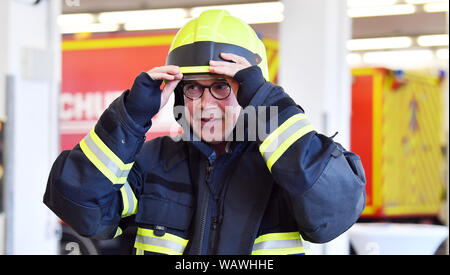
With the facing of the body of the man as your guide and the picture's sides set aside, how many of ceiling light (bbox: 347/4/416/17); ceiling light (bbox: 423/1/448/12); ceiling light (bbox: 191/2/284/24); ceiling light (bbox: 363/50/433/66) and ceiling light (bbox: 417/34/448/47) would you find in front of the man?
0

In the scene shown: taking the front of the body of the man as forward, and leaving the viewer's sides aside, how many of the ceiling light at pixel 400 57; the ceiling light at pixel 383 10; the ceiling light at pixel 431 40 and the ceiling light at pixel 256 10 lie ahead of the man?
0

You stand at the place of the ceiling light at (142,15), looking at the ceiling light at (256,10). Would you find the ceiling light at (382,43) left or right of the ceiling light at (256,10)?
left

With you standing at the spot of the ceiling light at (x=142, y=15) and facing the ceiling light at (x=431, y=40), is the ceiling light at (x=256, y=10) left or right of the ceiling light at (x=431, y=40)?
right

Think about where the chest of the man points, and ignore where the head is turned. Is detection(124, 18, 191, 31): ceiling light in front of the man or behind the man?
behind

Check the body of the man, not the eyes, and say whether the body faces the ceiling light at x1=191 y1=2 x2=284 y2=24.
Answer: no

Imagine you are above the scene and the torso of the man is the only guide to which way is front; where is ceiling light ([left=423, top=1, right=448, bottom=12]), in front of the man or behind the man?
behind

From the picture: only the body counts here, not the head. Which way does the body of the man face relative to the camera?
toward the camera

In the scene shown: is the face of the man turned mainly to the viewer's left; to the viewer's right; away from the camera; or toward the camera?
toward the camera

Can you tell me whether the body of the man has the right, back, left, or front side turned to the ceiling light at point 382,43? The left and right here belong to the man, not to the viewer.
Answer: back

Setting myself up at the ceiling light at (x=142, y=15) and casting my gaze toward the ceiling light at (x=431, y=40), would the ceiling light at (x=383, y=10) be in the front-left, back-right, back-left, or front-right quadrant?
front-right

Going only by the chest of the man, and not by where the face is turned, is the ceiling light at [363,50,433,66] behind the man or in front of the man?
behind

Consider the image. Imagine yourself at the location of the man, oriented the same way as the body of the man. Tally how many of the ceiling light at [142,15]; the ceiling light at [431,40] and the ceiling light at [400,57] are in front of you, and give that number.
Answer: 0
